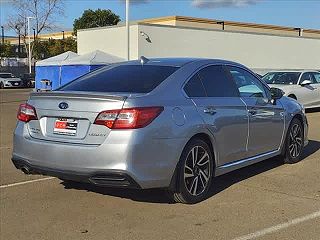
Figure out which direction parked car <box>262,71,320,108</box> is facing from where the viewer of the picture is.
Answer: facing the viewer and to the left of the viewer

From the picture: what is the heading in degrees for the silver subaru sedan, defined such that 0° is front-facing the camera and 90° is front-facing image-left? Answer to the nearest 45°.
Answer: approximately 225°

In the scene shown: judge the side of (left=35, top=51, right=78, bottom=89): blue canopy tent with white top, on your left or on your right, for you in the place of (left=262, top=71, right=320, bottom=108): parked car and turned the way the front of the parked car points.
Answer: on your right

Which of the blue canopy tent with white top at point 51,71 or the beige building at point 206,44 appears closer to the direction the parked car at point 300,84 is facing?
the blue canopy tent with white top

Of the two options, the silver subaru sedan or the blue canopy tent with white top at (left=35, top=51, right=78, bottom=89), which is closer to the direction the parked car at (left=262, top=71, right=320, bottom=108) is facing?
the silver subaru sedan

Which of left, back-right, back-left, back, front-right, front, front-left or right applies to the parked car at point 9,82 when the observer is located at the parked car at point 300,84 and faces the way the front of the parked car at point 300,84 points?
right

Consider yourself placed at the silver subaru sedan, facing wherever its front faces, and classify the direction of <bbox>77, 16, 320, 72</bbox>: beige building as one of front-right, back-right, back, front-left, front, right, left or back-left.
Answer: front-left

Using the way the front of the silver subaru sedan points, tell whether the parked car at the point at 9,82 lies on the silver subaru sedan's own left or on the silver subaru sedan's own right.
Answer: on the silver subaru sedan's own left

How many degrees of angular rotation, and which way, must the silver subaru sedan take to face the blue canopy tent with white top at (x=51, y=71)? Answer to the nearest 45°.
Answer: approximately 45° to its left

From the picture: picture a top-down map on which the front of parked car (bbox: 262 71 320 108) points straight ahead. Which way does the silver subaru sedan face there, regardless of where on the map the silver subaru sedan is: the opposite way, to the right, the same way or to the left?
the opposite way

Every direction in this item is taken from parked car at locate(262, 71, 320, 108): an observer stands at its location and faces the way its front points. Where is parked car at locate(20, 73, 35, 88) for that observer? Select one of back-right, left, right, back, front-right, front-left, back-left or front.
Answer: right
